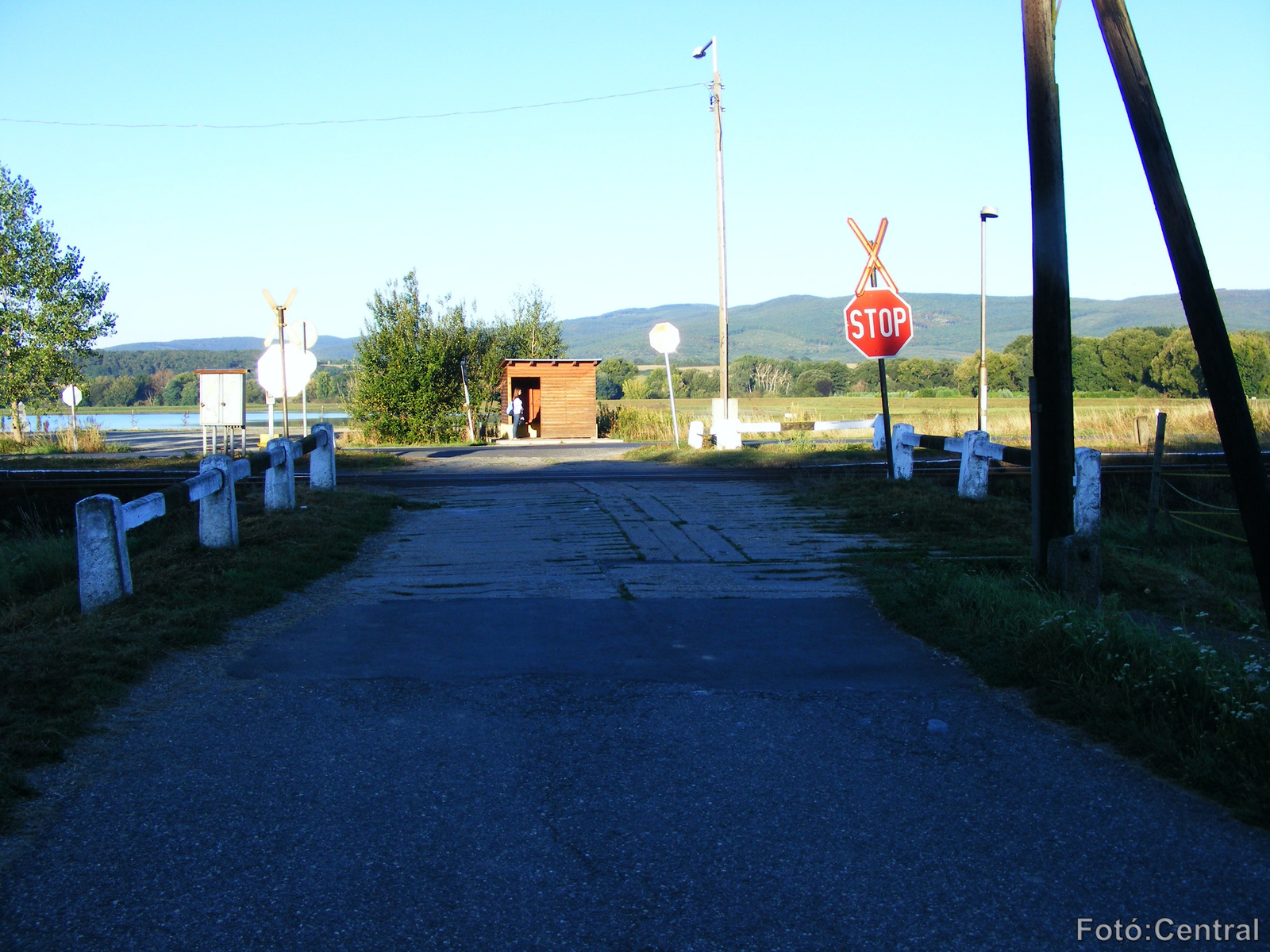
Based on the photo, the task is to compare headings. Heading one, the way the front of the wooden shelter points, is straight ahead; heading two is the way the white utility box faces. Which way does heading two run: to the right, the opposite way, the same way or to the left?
the same way

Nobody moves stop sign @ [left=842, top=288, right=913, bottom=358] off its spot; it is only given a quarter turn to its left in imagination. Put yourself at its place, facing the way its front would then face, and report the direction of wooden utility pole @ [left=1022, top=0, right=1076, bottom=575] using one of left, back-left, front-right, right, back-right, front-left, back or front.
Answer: right

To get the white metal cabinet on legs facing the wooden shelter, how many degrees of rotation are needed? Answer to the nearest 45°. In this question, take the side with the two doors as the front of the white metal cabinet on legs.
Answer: approximately 135° to its left

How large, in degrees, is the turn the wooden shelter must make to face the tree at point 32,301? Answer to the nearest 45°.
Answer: approximately 90° to its right

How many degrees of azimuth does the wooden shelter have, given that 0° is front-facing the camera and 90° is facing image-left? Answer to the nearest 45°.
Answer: approximately 0°

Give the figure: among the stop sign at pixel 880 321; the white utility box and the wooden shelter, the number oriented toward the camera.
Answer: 3

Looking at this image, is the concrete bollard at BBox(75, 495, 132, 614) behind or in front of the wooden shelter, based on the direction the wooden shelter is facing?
in front

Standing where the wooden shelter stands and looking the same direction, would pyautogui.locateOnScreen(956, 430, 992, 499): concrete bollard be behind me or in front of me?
in front

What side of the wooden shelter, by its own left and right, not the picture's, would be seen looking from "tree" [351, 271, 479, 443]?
right

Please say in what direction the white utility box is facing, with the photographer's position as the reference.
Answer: facing the viewer

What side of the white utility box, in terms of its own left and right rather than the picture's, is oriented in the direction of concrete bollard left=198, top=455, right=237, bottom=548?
front

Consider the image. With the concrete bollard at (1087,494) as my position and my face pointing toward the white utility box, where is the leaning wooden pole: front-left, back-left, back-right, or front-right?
back-left

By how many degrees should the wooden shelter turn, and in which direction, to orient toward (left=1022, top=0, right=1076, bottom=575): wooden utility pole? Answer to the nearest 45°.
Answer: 0° — it already faces it

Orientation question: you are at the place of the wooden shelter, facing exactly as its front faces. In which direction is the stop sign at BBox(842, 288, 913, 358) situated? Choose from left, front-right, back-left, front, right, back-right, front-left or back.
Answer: front

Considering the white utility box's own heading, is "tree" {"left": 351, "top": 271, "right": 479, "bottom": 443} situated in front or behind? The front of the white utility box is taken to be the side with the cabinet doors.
behind

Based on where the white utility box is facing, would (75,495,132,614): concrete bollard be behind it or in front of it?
in front
